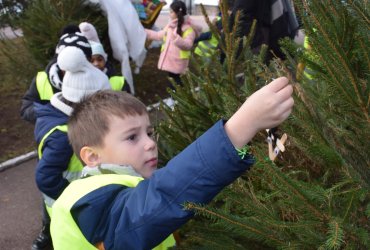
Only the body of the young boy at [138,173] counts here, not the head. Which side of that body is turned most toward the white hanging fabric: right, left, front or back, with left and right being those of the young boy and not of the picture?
left

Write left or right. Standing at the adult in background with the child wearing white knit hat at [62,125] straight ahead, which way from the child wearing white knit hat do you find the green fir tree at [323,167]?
left

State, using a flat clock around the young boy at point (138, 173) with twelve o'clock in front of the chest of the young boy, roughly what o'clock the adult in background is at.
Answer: The adult in background is roughly at 10 o'clock from the young boy.

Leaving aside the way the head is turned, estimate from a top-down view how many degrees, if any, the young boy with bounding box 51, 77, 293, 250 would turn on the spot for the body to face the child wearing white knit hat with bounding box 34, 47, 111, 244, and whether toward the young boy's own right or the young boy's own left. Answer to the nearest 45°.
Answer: approximately 90° to the young boy's own left

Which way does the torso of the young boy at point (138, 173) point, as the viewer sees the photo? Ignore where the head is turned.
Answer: to the viewer's right

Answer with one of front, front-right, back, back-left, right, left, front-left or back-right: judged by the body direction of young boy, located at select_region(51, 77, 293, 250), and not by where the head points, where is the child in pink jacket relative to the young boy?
left
